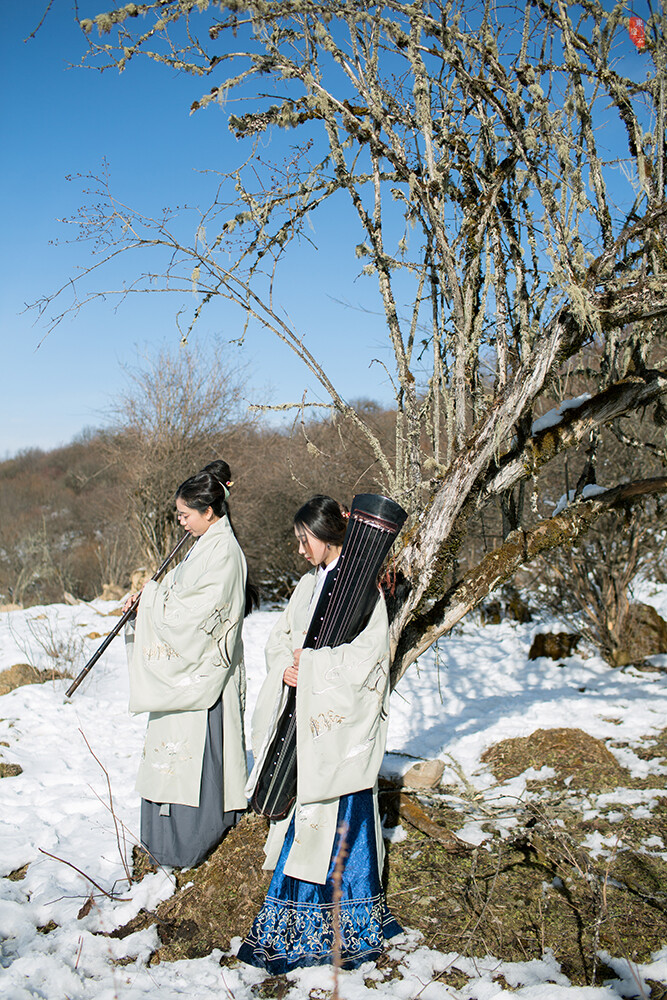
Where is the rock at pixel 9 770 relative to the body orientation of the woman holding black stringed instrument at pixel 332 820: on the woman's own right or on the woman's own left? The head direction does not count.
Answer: on the woman's own right

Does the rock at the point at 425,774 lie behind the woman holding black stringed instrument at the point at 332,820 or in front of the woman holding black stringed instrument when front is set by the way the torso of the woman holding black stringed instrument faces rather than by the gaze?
behind

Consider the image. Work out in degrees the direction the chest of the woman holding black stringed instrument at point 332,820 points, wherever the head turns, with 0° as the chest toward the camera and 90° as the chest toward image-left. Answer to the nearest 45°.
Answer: approximately 45°
